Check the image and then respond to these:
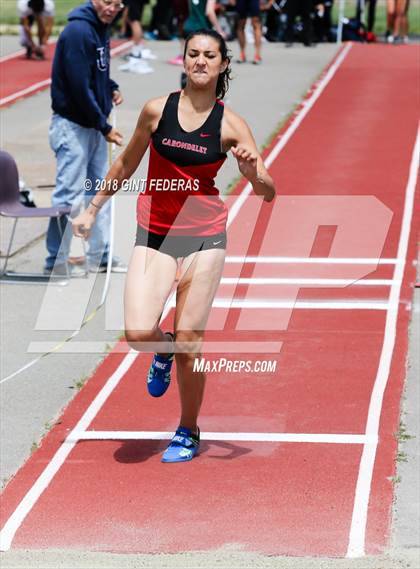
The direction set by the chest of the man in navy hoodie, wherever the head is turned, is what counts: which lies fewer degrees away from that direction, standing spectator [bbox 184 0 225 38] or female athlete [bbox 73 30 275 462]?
the female athlete

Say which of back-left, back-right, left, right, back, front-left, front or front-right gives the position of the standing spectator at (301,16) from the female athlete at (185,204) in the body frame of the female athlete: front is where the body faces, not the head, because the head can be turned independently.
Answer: back

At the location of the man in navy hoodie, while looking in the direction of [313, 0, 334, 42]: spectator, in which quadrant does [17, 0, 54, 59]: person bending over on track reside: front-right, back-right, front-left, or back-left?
front-left

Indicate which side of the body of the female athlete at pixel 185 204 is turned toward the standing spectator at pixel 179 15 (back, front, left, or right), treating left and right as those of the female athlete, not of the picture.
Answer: back

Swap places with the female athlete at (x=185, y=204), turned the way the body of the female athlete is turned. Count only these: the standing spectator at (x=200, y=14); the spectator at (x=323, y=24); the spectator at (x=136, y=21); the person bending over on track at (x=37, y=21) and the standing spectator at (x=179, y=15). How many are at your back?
5

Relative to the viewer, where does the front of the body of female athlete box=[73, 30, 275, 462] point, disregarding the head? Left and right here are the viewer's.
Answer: facing the viewer

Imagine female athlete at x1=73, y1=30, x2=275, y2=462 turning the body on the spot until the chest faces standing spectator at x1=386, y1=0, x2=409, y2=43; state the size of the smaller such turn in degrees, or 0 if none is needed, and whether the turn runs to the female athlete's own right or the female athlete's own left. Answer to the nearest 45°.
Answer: approximately 180°

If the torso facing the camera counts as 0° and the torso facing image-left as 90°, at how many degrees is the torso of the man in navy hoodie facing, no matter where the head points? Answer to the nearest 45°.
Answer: approximately 315°
